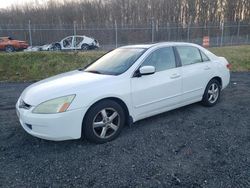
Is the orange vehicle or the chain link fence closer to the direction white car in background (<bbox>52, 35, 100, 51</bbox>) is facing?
the orange vehicle

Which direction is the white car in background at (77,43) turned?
to the viewer's left

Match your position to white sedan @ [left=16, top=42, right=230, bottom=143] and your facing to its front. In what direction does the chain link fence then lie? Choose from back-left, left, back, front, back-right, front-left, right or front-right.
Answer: back-right

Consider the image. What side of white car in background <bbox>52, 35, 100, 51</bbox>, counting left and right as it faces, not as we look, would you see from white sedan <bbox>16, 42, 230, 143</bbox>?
left

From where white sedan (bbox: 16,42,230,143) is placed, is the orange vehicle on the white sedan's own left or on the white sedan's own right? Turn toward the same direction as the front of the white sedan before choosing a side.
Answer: on the white sedan's own right

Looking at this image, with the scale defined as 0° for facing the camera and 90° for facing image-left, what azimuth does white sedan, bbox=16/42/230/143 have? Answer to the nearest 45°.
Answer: approximately 45°
